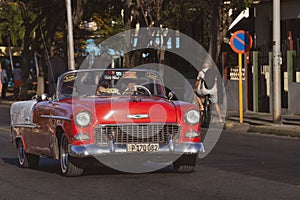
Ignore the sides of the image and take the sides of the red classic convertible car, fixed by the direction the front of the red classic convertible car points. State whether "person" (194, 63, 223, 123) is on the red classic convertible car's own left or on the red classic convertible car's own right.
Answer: on the red classic convertible car's own left

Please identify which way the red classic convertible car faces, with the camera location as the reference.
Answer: facing the viewer and to the right of the viewer

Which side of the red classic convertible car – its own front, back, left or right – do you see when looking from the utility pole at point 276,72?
left
